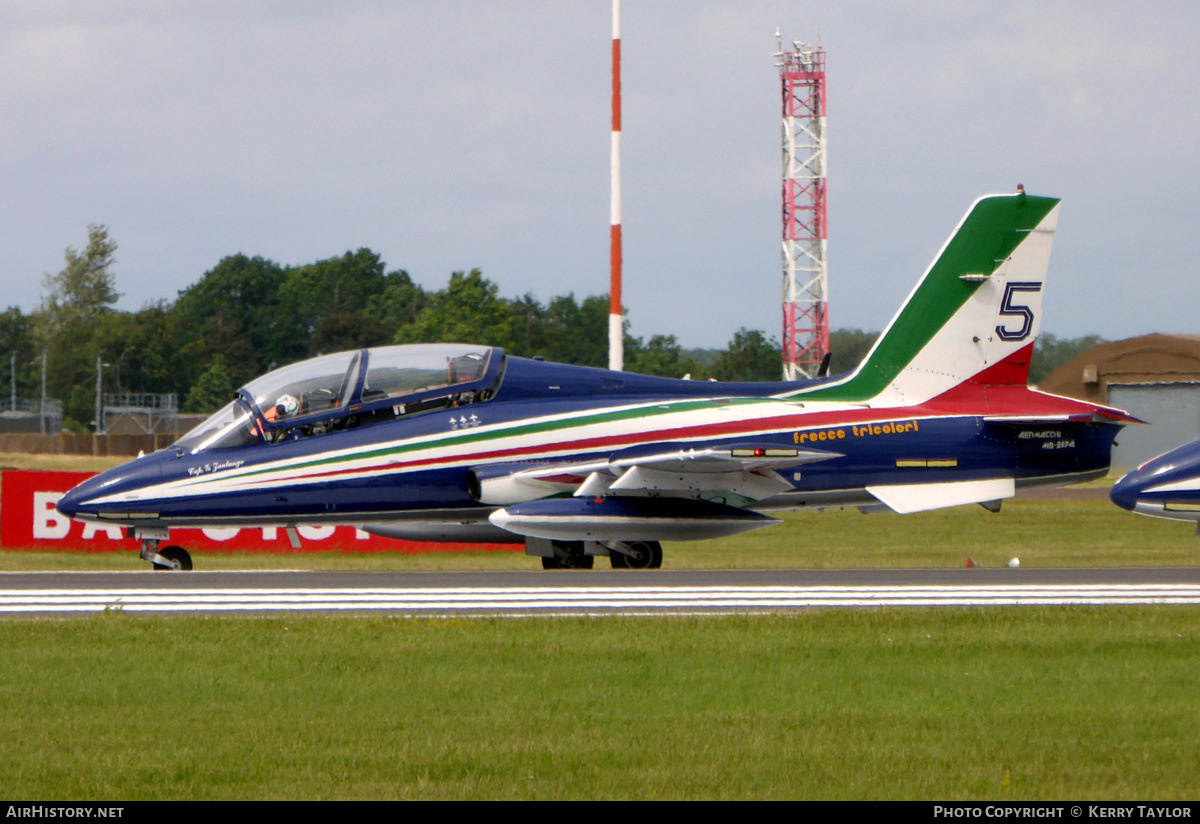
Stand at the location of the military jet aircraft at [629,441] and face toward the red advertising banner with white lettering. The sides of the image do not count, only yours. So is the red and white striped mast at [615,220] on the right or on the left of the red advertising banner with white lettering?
right

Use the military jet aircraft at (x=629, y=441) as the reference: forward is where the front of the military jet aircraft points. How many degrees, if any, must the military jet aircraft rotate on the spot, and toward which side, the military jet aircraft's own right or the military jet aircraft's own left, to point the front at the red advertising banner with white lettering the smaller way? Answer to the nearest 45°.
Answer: approximately 45° to the military jet aircraft's own right

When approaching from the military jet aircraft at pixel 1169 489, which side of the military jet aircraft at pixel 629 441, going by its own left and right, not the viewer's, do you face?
back

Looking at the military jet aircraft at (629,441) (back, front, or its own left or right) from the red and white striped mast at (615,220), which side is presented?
right

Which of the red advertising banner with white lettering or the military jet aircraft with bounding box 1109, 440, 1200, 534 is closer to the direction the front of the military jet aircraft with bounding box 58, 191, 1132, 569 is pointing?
the red advertising banner with white lettering

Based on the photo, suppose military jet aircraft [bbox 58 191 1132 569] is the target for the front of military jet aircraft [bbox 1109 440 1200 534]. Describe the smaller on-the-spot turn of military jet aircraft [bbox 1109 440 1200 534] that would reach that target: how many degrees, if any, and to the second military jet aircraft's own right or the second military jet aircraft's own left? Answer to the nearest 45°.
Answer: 0° — it already faces it

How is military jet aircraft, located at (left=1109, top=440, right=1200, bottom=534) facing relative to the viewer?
to the viewer's left

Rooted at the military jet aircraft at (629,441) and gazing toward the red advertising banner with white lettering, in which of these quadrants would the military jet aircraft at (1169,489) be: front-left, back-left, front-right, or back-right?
back-right

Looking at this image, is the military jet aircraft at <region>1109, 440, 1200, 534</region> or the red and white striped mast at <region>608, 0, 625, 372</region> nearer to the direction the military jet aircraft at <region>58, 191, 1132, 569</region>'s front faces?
the red and white striped mast

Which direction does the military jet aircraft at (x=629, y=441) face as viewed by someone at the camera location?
facing to the left of the viewer

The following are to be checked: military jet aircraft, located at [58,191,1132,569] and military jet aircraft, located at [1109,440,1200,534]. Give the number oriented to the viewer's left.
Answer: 2
